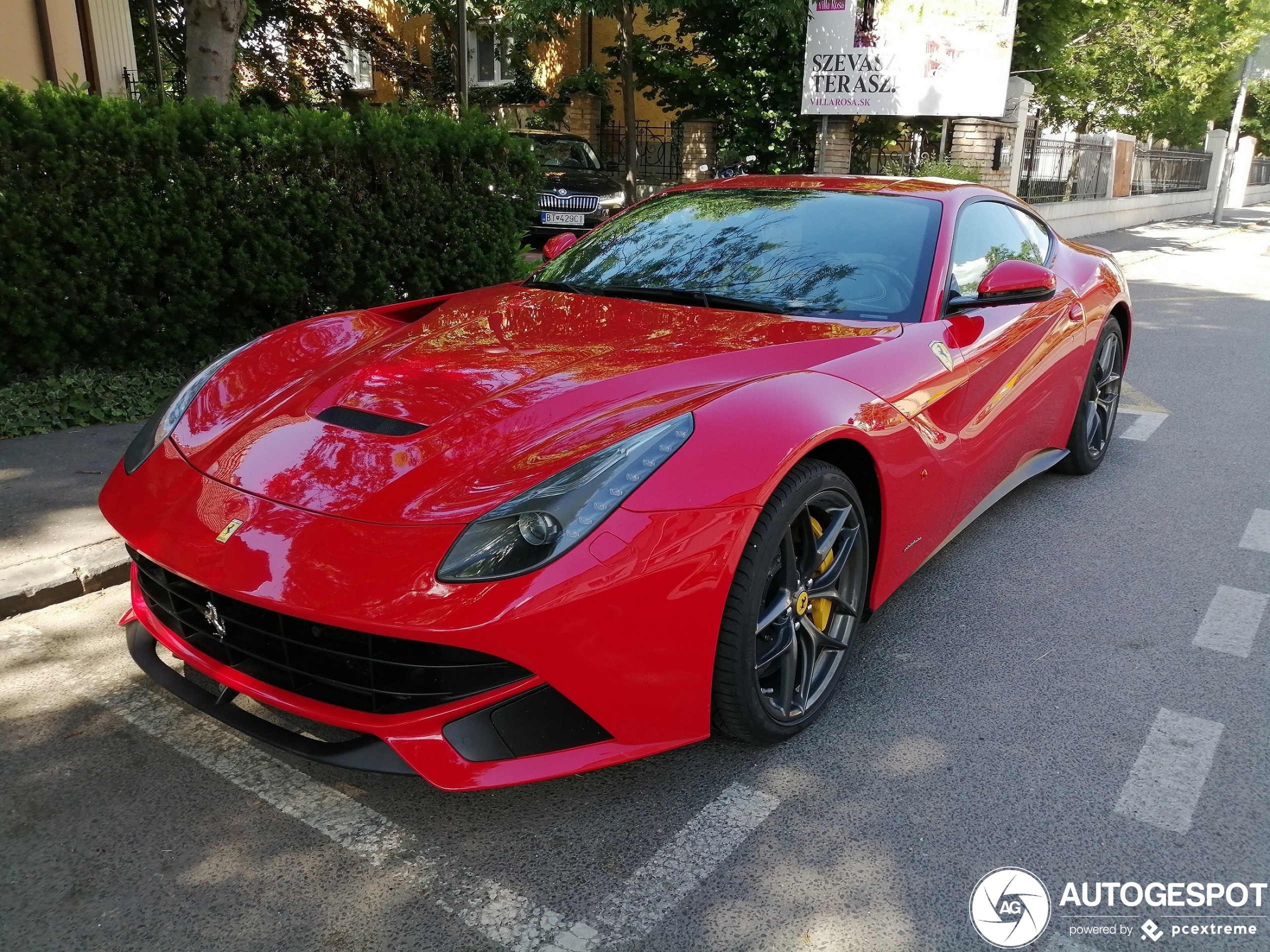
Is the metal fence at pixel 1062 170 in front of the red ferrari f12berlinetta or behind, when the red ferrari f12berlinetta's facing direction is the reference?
behind

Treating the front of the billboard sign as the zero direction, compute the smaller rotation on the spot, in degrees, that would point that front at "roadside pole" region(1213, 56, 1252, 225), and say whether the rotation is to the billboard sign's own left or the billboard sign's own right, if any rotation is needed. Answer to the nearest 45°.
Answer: approximately 135° to the billboard sign's own left

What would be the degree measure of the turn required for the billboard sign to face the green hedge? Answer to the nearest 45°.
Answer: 0° — it already faces it

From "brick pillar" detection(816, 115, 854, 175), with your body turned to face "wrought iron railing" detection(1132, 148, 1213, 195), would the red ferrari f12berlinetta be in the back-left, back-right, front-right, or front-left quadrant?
back-right

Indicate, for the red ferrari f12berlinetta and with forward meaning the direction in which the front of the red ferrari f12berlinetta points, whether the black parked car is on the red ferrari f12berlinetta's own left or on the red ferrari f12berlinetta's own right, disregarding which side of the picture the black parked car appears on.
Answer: on the red ferrari f12berlinetta's own right

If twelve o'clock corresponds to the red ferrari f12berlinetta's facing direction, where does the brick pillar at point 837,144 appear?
The brick pillar is roughly at 5 o'clock from the red ferrari f12berlinetta.

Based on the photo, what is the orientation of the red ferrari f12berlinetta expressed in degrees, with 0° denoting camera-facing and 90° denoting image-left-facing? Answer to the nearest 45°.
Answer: approximately 45°

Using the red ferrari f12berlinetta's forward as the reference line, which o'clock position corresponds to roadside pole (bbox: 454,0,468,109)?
The roadside pole is roughly at 4 o'clock from the red ferrari f12berlinetta.

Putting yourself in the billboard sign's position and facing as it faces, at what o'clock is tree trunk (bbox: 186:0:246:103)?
The tree trunk is roughly at 1 o'clock from the billboard sign.

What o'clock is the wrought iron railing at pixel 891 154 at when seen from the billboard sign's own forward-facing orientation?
The wrought iron railing is roughly at 6 o'clock from the billboard sign.
